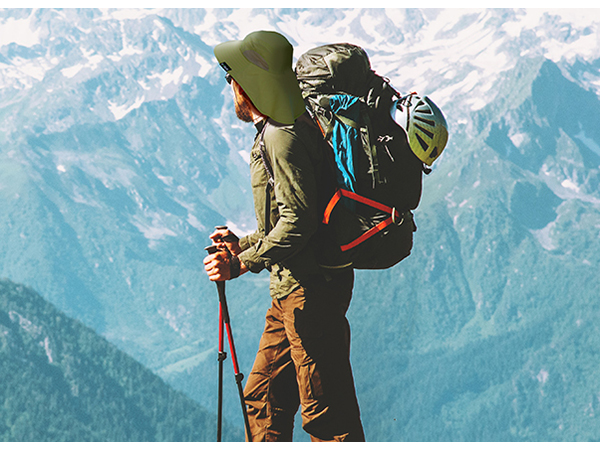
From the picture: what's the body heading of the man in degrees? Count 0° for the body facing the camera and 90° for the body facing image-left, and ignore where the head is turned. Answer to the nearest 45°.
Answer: approximately 90°
